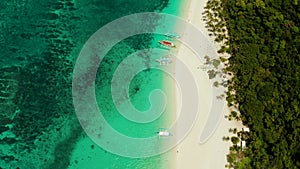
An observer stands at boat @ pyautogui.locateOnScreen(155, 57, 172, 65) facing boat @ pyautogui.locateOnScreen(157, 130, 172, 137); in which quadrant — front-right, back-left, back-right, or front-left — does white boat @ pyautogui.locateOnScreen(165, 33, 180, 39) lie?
back-left

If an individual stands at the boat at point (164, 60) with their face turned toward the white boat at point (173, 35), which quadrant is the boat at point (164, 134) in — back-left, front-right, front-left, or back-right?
back-right
